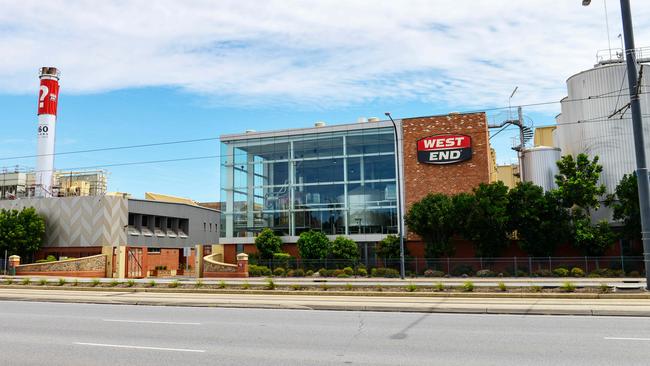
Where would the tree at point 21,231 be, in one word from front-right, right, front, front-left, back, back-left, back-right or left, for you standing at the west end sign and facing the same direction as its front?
right

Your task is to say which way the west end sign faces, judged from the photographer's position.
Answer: facing the viewer

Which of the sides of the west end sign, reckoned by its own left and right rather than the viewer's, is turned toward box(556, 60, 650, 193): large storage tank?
left

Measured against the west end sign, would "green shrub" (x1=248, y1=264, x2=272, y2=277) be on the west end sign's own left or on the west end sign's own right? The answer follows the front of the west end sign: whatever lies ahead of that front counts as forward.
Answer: on the west end sign's own right

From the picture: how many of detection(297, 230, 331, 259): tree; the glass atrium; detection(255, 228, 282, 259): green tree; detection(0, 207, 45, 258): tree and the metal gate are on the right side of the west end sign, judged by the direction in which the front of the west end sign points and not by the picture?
5

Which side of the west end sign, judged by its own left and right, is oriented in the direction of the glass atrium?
right

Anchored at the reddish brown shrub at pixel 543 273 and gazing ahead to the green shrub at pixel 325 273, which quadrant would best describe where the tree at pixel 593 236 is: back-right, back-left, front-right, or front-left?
back-right

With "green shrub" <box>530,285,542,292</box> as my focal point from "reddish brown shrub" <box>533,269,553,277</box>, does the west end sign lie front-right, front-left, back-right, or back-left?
back-right

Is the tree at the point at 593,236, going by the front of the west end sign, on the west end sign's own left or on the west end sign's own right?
on the west end sign's own left

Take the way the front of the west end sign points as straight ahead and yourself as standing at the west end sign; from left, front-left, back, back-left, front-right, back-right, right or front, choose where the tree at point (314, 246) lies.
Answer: right

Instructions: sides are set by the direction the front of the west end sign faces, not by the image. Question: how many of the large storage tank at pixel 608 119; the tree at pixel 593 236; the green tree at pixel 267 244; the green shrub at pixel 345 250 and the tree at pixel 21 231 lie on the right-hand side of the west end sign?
3

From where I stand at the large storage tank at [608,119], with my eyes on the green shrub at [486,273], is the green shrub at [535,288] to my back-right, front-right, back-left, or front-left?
front-left

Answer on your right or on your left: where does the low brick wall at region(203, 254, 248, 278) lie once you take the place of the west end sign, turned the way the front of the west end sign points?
on your right
